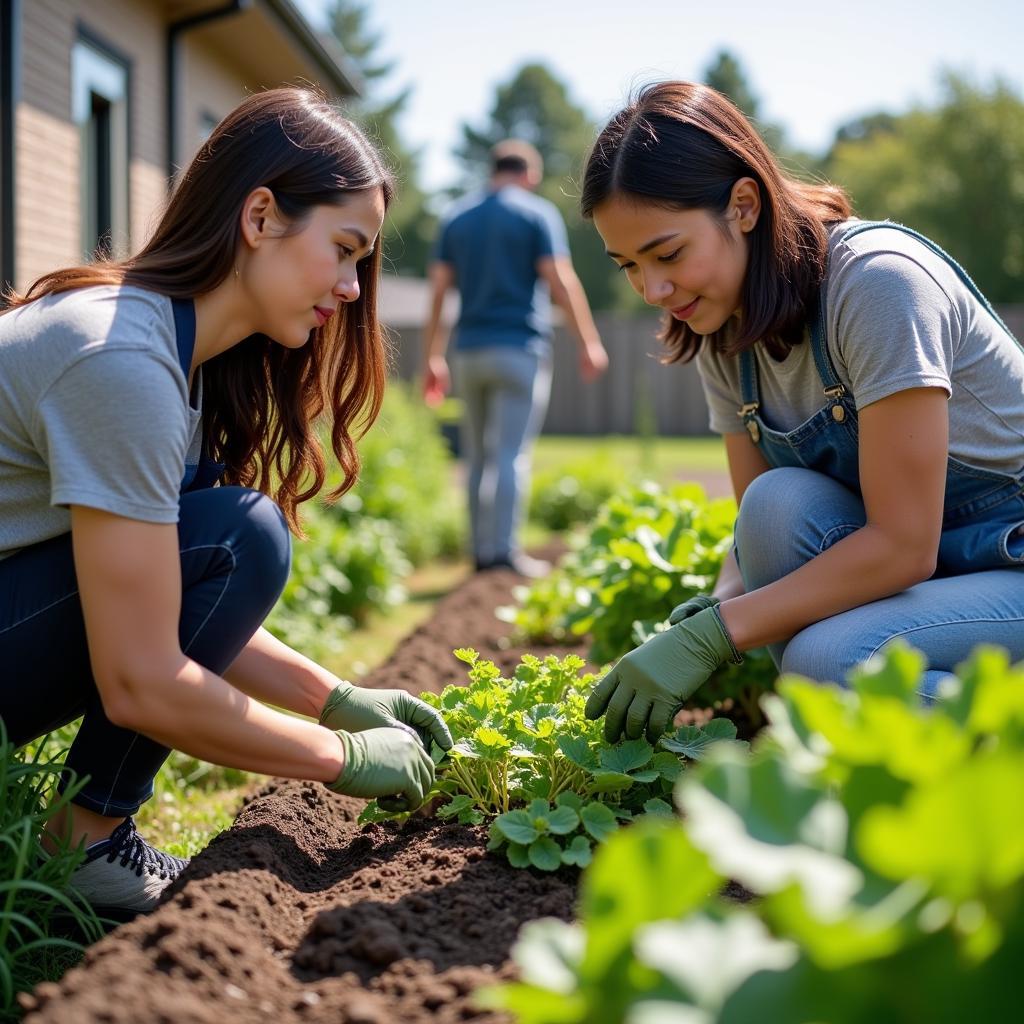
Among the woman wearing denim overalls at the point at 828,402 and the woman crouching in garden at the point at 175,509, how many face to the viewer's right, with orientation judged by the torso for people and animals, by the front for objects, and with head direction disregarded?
1

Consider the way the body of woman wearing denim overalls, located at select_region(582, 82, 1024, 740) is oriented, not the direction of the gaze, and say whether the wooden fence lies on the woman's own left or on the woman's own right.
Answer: on the woman's own right

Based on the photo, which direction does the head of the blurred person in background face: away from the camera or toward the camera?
away from the camera

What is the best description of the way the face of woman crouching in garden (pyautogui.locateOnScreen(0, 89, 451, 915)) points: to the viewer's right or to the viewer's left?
to the viewer's right

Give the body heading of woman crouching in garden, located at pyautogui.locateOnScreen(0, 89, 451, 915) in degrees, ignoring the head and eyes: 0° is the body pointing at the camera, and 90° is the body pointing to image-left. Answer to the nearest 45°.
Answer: approximately 270°

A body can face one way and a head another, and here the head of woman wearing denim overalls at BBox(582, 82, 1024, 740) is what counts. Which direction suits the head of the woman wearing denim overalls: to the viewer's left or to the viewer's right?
to the viewer's left

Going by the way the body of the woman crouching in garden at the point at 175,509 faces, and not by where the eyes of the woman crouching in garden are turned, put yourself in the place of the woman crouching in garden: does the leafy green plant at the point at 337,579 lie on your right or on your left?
on your left

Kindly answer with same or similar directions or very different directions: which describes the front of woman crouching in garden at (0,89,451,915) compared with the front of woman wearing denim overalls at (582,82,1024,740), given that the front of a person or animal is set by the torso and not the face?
very different directions
